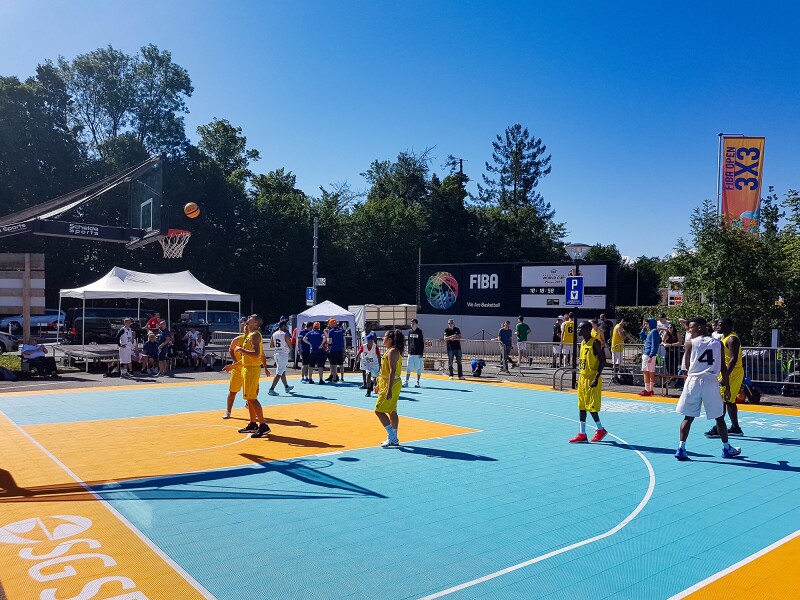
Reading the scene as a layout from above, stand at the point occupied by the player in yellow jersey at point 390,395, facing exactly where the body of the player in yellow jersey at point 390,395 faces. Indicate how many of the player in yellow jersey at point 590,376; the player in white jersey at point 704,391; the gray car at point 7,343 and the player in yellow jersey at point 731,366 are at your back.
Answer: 3

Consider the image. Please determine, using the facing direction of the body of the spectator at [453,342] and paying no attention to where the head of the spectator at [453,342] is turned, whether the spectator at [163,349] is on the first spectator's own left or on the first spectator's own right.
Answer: on the first spectator's own right

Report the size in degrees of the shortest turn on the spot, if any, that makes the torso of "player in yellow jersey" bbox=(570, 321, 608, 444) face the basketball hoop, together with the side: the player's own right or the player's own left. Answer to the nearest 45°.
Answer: approximately 90° to the player's own right

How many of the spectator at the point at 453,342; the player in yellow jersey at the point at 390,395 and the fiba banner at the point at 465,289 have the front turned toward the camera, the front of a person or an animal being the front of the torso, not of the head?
2

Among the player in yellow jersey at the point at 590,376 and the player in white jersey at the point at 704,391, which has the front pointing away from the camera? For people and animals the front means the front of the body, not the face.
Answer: the player in white jersey

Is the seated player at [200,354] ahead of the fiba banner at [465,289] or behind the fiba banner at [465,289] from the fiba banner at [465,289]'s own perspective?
ahead

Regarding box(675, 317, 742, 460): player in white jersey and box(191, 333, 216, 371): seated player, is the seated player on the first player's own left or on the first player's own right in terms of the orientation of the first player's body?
on the first player's own left

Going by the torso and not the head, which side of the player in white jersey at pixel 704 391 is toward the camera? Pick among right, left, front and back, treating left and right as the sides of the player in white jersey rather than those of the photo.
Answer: back

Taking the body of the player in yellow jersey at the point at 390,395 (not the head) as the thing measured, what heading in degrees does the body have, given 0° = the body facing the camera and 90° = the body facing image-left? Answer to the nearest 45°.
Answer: approximately 90°

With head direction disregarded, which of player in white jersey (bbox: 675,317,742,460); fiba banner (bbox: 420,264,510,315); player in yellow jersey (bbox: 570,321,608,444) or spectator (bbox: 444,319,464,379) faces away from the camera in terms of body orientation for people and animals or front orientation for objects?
the player in white jersey

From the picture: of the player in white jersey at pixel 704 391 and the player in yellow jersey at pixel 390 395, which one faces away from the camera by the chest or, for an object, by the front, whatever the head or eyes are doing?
the player in white jersey

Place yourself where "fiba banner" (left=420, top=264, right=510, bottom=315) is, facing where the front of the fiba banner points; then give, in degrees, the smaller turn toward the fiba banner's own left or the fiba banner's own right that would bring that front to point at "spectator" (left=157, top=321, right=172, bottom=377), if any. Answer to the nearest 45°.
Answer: approximately 45° to the fiba banner's own right

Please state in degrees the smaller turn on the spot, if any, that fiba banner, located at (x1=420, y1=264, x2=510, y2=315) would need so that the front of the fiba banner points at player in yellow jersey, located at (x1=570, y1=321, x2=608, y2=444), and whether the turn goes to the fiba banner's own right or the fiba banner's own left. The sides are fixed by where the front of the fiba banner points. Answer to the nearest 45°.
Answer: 0° — it already faces them
